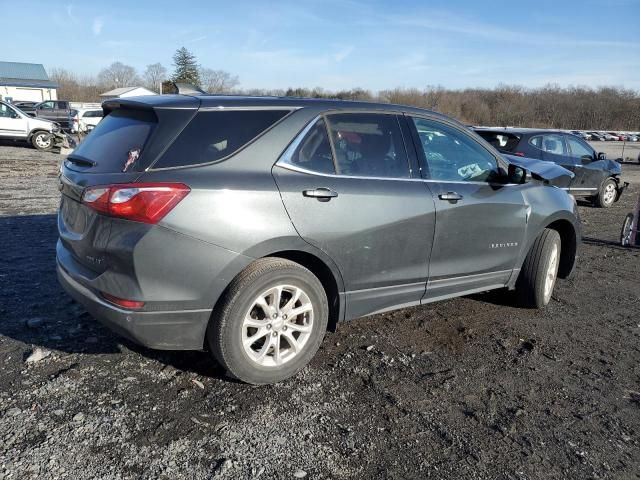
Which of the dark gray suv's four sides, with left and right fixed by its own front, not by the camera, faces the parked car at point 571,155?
front

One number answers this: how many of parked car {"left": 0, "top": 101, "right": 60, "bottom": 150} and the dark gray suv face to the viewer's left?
0

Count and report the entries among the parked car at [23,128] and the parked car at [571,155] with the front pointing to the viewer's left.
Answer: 0

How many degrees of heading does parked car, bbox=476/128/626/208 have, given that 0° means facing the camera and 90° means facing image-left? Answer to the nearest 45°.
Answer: approximately 225°

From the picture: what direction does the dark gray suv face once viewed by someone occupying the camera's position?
facing away from the viewer and to the right of the viewer

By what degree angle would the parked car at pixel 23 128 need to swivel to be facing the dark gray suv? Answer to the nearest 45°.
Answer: approximately 90° to its right

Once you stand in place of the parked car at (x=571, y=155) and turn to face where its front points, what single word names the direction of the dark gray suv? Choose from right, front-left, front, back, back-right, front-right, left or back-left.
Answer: back-right

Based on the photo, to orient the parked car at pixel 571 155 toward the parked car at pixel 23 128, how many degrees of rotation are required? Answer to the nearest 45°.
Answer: approximately 135° to its left

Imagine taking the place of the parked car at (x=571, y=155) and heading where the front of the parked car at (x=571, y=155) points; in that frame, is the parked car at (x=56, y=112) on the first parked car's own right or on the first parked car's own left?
on the first parked car's own left

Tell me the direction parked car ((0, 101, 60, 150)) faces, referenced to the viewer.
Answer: facing to the right of the viewer
